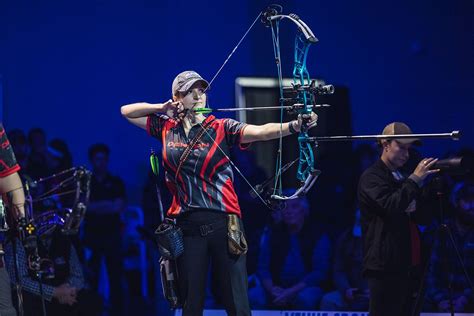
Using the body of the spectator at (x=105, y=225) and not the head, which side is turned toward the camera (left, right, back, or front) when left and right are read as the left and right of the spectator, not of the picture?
front

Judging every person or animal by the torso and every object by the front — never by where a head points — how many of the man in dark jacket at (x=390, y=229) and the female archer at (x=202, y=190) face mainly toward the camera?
1

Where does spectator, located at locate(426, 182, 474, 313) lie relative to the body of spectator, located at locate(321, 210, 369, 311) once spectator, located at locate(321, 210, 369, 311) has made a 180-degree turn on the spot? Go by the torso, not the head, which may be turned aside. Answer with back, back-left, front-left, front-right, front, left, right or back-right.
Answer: right

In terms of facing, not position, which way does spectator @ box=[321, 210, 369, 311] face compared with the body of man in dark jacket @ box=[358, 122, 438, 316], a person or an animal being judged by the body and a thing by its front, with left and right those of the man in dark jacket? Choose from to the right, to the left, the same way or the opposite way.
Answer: to the right

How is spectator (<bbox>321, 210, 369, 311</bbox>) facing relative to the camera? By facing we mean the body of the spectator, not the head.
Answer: toward the camera

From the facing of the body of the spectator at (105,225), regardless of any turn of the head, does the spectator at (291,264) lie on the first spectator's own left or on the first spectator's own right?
on the first spectator's own left

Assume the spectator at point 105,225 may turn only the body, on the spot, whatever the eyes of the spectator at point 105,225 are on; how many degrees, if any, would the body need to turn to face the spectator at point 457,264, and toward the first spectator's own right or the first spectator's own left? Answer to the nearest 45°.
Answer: approximately 45° to the first spectator's own left

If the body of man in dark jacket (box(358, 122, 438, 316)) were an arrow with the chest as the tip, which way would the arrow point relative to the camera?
to the viewer's right

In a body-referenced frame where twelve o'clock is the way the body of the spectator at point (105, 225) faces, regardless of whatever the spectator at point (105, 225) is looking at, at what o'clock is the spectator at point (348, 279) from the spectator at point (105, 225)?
the spectator at point (348, 279) is roughly at 10 o'clock from the spectator at point (105, 225).
